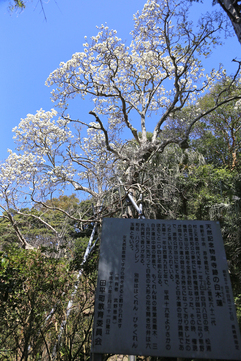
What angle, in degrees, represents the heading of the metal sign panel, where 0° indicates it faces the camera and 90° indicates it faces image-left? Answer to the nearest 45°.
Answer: approximately 0°
